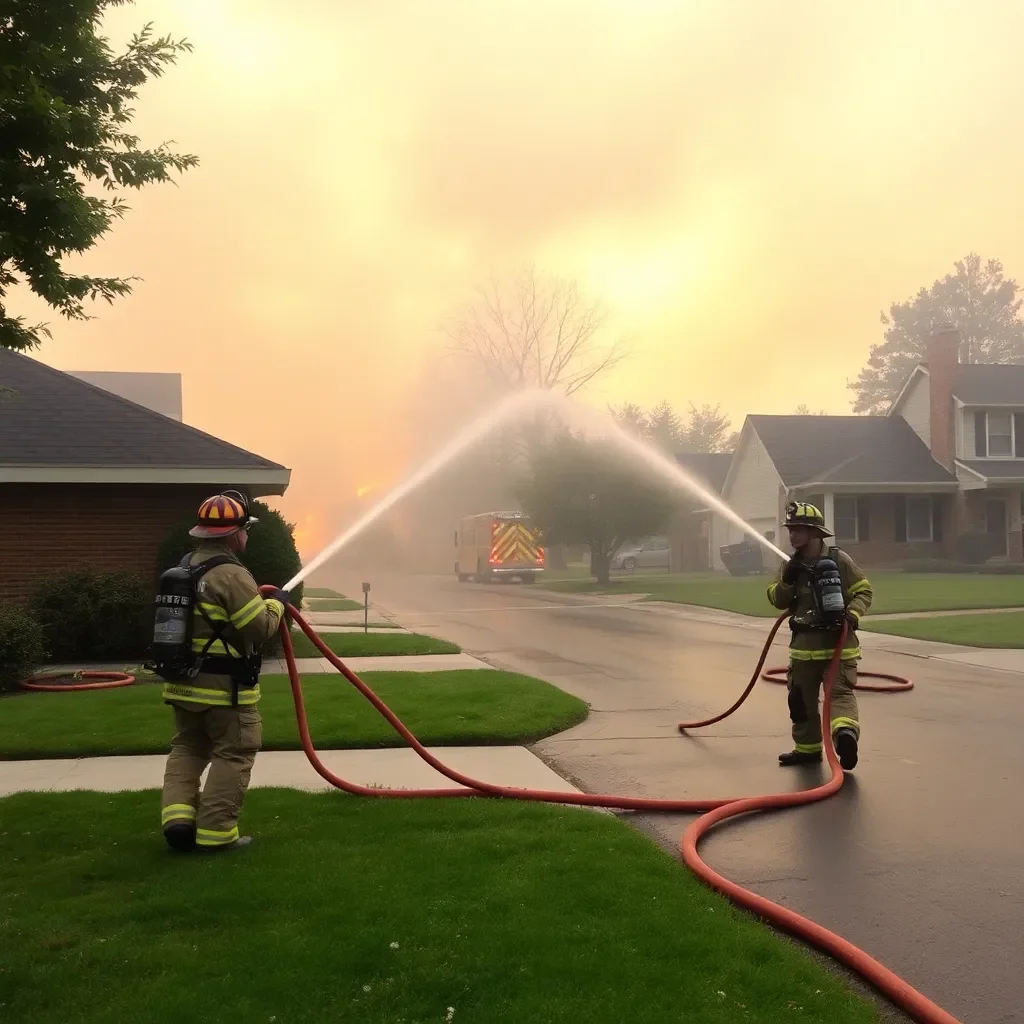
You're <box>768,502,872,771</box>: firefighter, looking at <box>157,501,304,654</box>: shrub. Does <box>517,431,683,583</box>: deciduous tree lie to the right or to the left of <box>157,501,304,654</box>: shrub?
right

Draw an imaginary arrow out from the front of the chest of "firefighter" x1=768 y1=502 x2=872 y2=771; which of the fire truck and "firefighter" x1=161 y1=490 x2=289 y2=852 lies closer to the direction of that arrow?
the firefighter

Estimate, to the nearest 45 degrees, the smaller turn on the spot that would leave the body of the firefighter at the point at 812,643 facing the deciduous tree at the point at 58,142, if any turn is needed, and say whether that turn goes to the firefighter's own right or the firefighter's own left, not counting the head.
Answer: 0° — they already face it

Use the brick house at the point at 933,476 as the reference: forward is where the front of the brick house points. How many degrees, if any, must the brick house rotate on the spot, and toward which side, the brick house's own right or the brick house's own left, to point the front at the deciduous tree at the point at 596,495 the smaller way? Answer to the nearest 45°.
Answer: approximately 45° to the brick house's own right

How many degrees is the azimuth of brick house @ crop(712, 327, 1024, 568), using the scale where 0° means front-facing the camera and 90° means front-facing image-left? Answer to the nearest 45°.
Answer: approximately 0°

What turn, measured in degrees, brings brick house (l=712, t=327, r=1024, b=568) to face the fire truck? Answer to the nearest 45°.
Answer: approximately 90° to its right

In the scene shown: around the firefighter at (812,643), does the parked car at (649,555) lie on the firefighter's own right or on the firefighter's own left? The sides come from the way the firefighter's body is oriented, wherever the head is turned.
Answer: on the firefighter's own right

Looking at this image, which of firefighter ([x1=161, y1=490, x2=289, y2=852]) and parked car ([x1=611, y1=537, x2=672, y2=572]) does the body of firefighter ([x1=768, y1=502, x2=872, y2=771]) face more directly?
the firefighter
